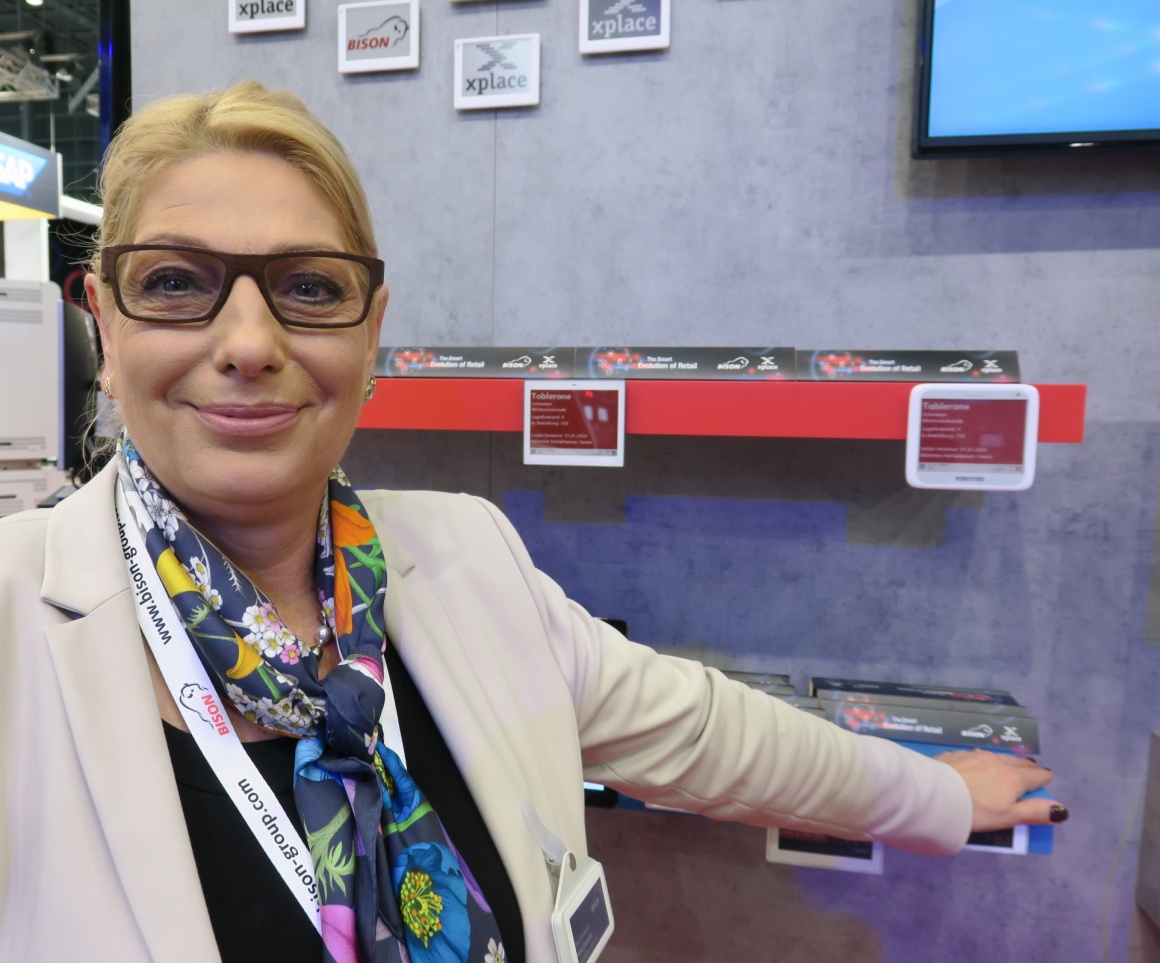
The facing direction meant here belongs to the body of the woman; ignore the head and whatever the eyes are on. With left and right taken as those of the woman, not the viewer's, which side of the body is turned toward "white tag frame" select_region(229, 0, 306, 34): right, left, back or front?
back

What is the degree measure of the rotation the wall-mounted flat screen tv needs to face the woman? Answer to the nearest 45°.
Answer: approximately 45° to its right

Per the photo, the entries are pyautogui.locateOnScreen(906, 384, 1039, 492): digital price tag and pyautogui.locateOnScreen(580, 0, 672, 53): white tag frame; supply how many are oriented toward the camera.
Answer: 2

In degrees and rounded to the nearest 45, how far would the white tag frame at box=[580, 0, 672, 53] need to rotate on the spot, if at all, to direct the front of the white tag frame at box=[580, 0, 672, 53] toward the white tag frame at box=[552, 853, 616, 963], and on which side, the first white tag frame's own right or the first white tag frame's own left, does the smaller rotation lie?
0° — it already faces it

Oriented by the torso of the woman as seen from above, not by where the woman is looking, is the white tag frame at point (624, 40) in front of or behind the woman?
behind

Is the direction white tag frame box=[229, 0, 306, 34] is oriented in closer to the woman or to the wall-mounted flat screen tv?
the woman

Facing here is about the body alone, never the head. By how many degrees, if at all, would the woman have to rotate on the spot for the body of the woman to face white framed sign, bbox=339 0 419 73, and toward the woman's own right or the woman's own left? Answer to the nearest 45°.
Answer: approximately 180°

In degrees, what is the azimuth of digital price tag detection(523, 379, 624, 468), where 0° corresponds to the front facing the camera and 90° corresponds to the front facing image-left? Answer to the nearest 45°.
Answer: approximately 0°
